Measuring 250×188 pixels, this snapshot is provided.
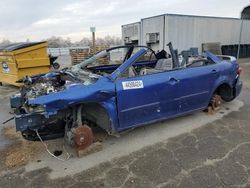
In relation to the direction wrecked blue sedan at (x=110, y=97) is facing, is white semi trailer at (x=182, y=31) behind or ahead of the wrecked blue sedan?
behind

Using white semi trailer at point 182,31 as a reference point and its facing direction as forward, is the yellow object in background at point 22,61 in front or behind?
in front

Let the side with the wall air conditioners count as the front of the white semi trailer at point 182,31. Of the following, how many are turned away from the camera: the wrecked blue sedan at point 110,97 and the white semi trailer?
0

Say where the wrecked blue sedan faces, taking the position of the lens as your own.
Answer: facing the viewer and to the left of the viewer

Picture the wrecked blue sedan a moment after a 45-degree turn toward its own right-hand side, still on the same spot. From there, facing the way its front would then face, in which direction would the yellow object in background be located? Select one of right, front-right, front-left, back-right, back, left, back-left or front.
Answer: front-right
